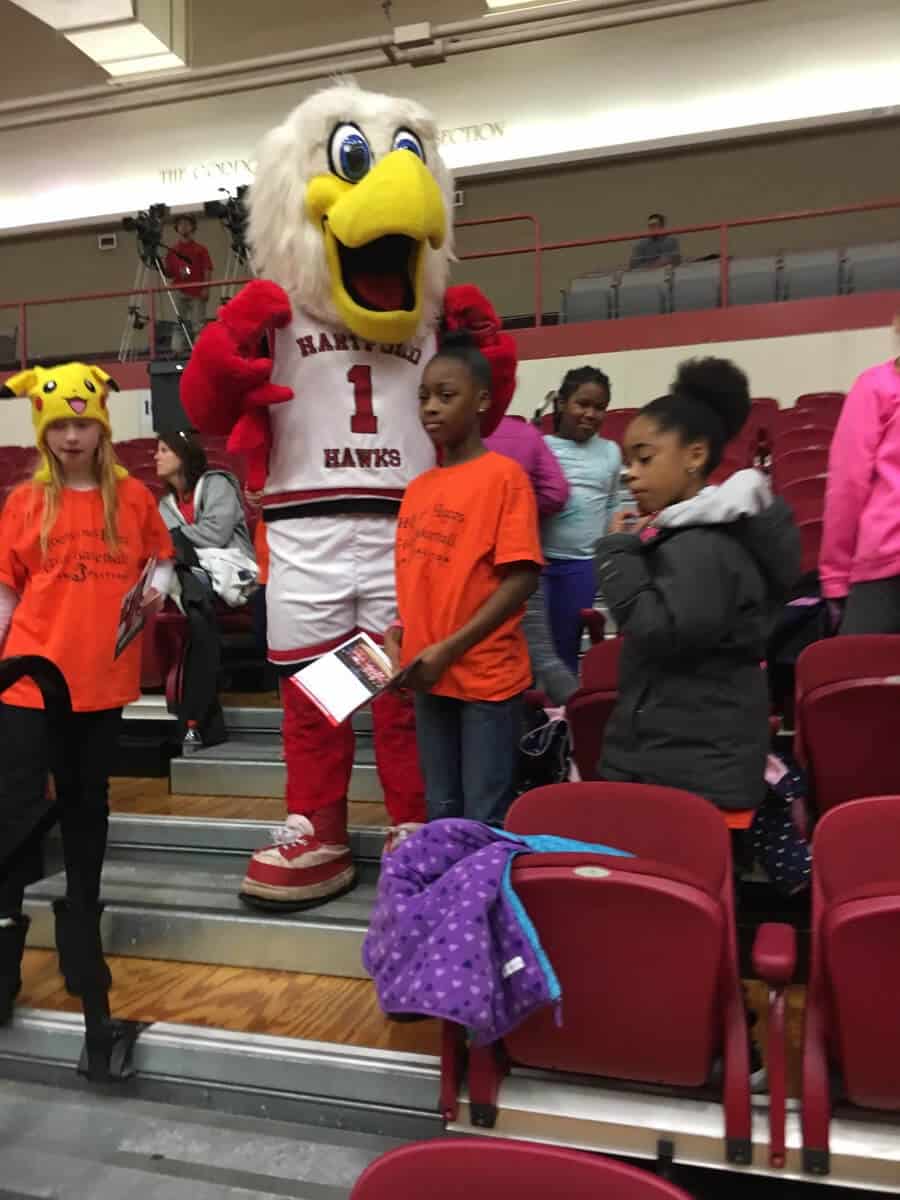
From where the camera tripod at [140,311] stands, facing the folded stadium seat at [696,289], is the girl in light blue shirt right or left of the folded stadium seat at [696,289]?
right

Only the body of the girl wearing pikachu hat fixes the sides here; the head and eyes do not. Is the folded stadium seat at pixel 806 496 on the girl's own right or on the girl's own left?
on the girl's own left

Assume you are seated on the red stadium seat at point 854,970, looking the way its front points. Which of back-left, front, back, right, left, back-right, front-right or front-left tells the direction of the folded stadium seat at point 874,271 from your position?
back

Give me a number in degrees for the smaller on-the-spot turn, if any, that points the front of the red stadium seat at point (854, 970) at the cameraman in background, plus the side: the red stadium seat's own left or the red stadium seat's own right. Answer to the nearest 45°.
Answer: approximately 135° to the red stadium seat's own right

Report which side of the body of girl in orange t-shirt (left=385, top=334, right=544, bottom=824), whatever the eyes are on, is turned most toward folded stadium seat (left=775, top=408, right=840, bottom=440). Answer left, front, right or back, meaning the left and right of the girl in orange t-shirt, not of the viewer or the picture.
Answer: back

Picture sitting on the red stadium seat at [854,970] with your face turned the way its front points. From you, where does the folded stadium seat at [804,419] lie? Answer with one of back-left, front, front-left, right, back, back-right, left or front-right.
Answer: back

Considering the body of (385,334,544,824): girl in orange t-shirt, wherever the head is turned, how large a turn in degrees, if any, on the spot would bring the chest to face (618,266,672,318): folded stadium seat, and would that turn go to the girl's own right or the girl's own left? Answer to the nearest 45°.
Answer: approximately 135° to the girl's own right

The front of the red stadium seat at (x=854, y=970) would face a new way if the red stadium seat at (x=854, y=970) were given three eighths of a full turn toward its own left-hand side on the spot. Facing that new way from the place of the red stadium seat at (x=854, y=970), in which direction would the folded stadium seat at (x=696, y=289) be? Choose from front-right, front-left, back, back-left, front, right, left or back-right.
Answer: front-left

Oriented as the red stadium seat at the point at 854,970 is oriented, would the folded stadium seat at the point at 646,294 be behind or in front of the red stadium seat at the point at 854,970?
behind
